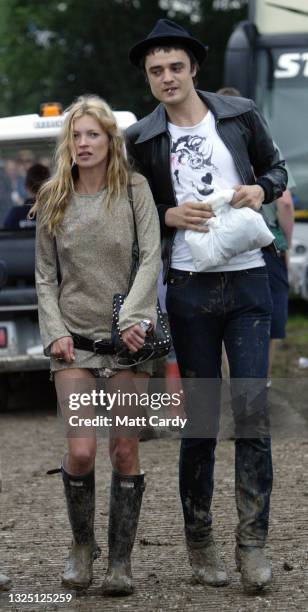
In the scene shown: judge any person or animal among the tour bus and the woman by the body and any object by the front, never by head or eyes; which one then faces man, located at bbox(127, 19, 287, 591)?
the tour bus

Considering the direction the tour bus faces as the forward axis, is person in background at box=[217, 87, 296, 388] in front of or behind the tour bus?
in front

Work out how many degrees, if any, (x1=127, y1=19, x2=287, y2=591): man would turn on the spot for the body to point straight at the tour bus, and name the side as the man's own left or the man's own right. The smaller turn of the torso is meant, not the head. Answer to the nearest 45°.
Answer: approximately 180°

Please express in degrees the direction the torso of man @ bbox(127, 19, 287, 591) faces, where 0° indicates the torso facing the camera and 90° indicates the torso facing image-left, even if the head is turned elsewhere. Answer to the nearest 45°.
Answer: approximately 0°

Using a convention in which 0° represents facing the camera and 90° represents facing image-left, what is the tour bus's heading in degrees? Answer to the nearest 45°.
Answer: approximately 0°

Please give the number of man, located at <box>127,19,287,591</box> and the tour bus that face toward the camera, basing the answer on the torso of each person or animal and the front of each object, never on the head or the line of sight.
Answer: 2

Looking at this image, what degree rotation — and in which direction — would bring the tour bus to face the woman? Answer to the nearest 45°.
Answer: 0° — it already faces them
